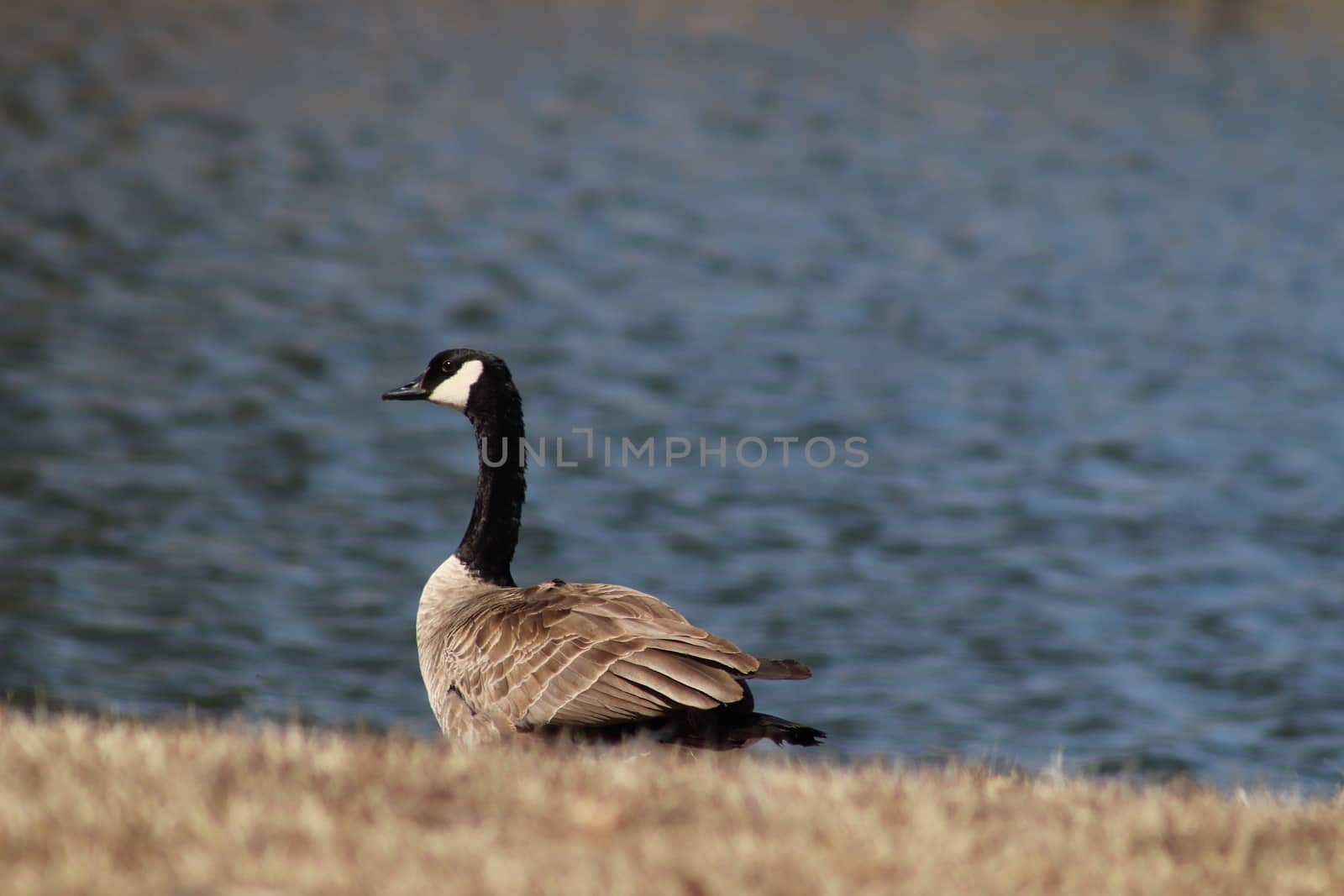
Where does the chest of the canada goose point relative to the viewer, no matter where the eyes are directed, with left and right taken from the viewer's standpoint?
facing to the left of the viewer
